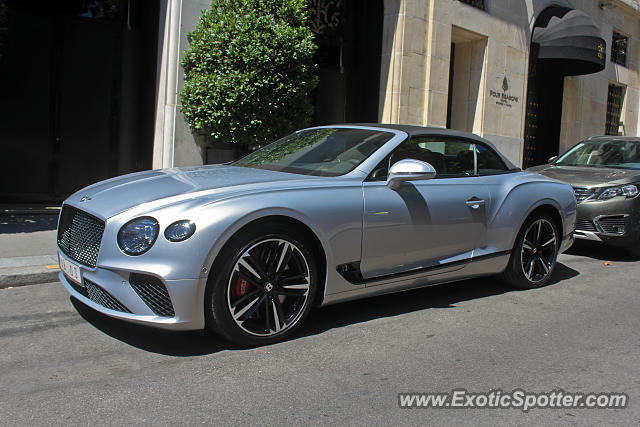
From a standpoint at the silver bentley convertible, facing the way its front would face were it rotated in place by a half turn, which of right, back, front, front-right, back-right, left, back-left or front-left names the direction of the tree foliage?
front-left

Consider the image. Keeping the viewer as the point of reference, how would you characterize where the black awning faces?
facing the viewer and to the right of the viewer

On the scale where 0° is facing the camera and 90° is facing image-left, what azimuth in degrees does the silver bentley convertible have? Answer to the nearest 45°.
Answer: approximately 45°

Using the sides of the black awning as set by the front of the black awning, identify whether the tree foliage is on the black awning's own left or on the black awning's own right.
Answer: on the black awning's own right

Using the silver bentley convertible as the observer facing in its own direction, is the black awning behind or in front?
behind

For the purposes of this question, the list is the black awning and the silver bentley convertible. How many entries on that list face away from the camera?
0

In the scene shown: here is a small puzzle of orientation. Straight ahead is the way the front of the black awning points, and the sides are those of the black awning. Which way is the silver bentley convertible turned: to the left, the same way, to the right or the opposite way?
to the right
